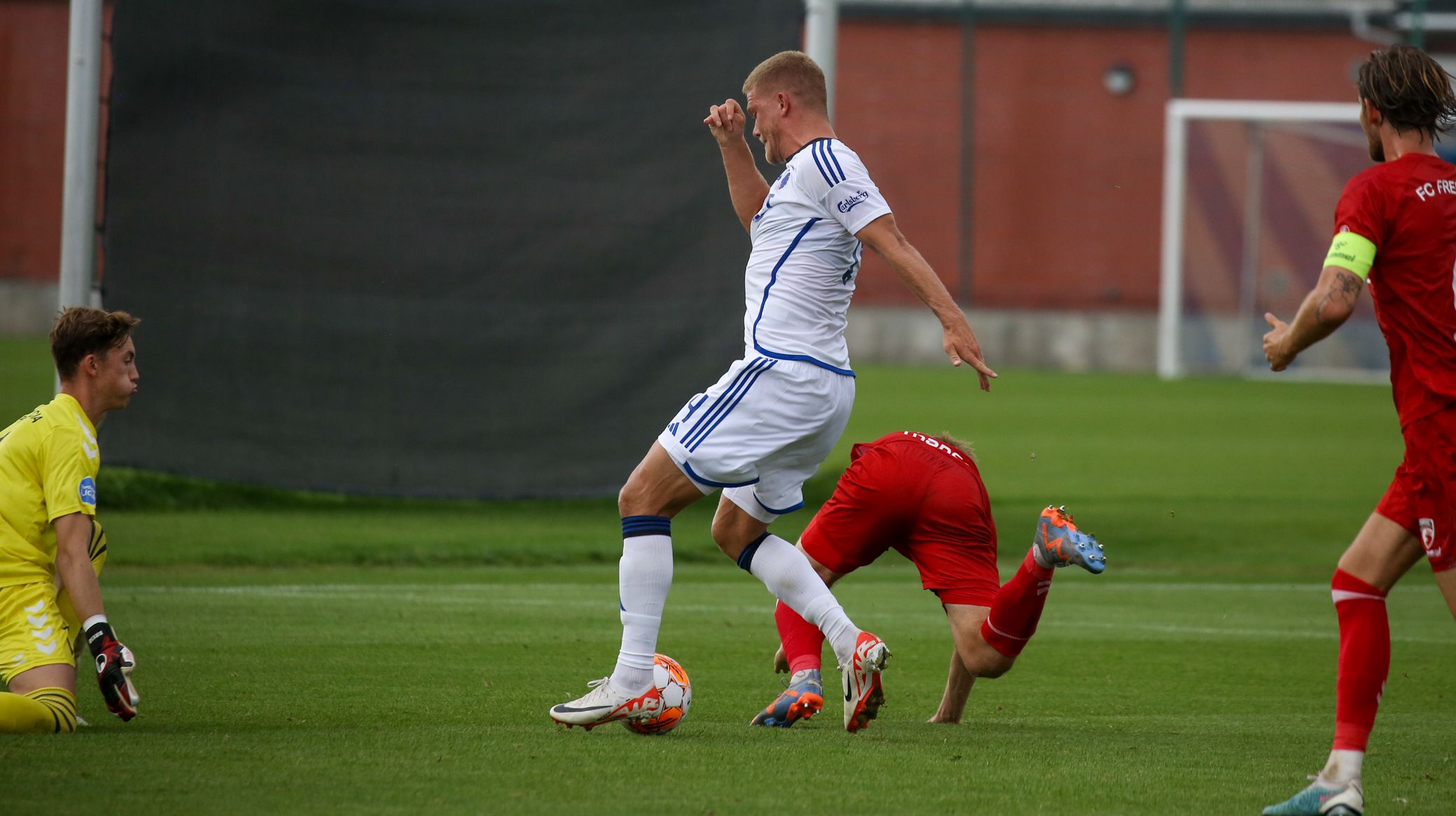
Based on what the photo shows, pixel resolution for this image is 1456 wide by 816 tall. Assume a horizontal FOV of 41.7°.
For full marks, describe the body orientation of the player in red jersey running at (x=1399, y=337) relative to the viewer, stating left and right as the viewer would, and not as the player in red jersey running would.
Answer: facing away from the viewer and to the left of the viewer

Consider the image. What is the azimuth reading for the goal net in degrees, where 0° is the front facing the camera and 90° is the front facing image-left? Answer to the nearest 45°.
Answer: approximately 0°

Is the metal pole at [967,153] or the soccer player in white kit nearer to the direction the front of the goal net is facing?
the soccer player in white kit

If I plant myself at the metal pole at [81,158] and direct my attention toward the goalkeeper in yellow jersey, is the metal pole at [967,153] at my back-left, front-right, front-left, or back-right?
back-left

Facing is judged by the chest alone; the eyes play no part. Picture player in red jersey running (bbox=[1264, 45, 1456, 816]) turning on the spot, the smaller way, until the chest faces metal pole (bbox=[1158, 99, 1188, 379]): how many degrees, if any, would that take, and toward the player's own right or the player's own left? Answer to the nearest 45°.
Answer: approximately 45° to the player's own right
